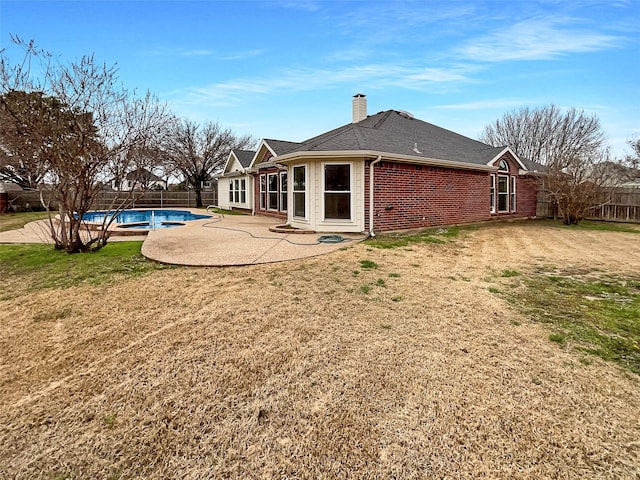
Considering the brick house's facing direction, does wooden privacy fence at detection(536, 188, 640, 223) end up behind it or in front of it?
in front

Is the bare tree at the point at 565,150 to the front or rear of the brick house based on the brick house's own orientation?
to the front

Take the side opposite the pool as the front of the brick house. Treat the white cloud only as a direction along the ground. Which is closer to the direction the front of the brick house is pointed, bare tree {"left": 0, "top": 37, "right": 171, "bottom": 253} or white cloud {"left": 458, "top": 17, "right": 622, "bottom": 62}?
the white cloud

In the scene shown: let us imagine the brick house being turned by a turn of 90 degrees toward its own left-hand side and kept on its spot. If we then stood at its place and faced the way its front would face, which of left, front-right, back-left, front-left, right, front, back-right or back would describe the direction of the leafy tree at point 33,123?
left

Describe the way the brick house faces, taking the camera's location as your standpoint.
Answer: facing away from the viewer and to the right of the viewer

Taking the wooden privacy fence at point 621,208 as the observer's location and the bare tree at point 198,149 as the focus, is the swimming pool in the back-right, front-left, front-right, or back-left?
front-left

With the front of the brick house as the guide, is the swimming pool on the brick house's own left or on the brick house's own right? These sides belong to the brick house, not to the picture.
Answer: on the brick house's own left

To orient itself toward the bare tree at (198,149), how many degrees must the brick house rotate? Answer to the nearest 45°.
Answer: approximately 90° to its left
